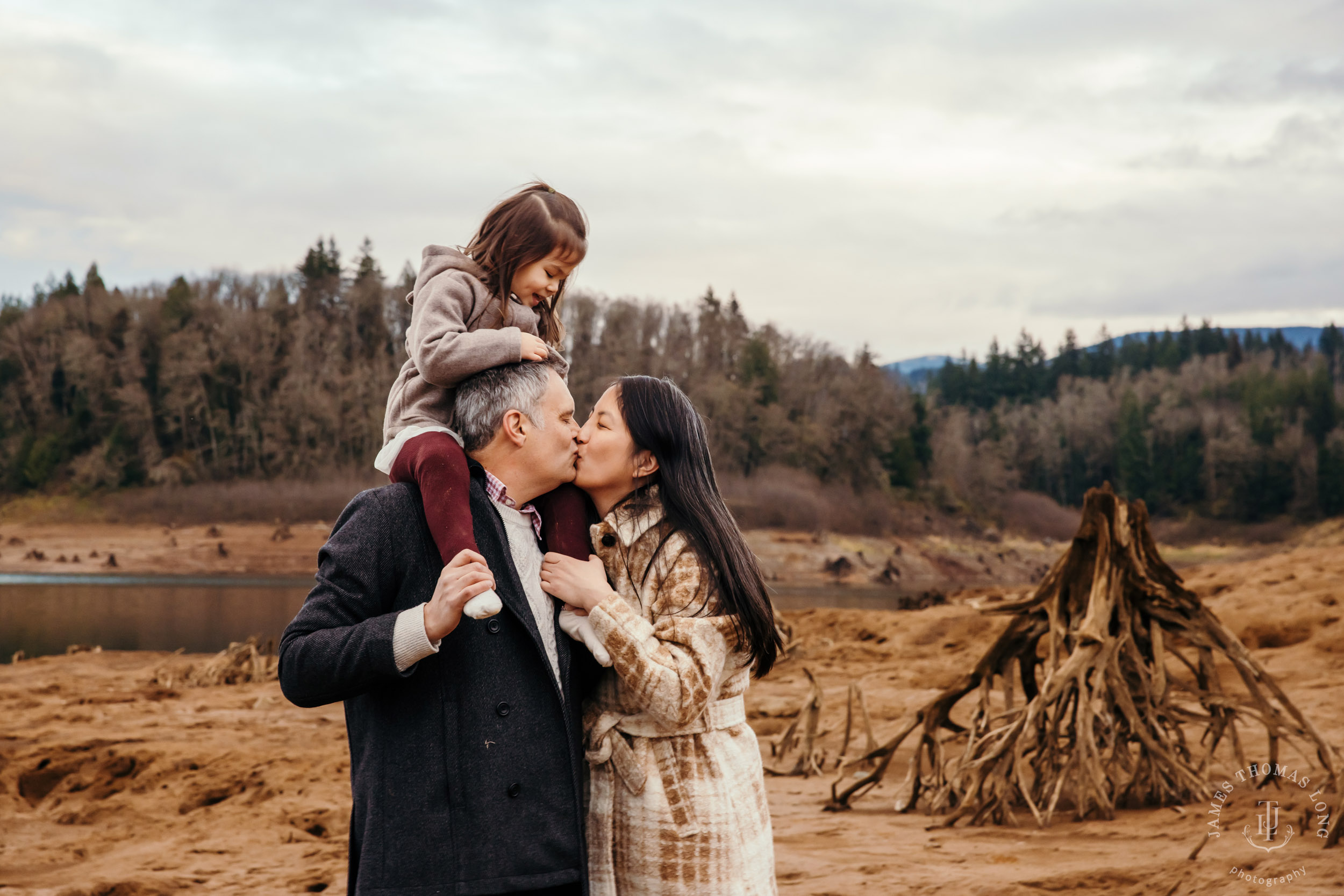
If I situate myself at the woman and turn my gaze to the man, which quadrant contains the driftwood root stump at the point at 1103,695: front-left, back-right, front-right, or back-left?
back-right

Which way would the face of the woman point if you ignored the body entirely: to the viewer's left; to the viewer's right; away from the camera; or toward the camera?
to the viewer's left

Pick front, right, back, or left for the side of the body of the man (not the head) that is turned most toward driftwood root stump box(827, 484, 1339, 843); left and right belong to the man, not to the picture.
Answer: left

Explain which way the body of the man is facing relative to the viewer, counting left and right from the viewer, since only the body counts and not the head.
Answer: facing the viewer and to the right of the viewer

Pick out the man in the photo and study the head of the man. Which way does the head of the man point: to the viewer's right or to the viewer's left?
to the viewer's right
